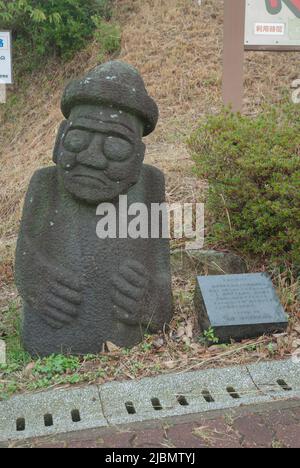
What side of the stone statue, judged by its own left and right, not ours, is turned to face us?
front

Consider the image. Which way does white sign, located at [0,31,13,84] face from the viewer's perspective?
toward the camera

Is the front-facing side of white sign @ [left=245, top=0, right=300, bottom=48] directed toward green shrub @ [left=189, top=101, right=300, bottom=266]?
yes

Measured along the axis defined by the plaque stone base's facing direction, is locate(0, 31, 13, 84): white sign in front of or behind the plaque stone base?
behind

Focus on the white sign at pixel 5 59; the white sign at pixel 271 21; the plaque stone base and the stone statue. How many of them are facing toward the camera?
4

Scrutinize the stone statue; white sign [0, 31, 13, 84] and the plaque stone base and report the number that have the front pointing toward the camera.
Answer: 3

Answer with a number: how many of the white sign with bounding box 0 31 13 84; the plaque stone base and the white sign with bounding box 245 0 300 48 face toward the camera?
3

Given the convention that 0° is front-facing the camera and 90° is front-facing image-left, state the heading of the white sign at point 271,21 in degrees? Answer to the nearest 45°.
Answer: approximately 0°

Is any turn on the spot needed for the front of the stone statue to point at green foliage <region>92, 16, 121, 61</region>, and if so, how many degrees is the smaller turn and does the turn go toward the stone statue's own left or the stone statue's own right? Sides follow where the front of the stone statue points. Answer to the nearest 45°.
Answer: approximately 180°

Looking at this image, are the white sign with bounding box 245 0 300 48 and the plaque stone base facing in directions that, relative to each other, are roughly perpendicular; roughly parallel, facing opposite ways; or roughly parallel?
roughly parallel

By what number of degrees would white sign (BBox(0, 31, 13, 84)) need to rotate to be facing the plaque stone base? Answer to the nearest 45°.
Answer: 0° — it already faces it

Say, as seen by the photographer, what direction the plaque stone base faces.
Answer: facing the viewer

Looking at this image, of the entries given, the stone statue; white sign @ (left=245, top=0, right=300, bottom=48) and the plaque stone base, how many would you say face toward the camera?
3

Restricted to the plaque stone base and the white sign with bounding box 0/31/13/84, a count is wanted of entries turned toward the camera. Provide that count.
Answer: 2
